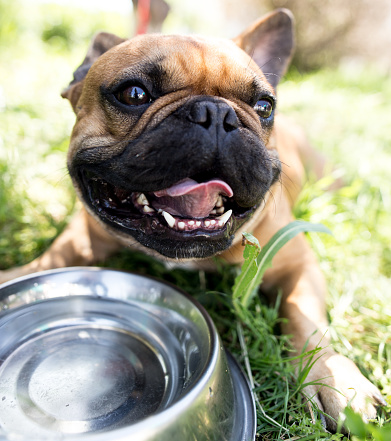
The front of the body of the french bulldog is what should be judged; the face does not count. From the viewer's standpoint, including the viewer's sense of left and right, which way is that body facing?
facing the viewer
